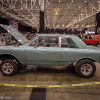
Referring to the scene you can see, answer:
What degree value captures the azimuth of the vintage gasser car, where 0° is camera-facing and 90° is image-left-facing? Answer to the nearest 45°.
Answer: approximately 90°
